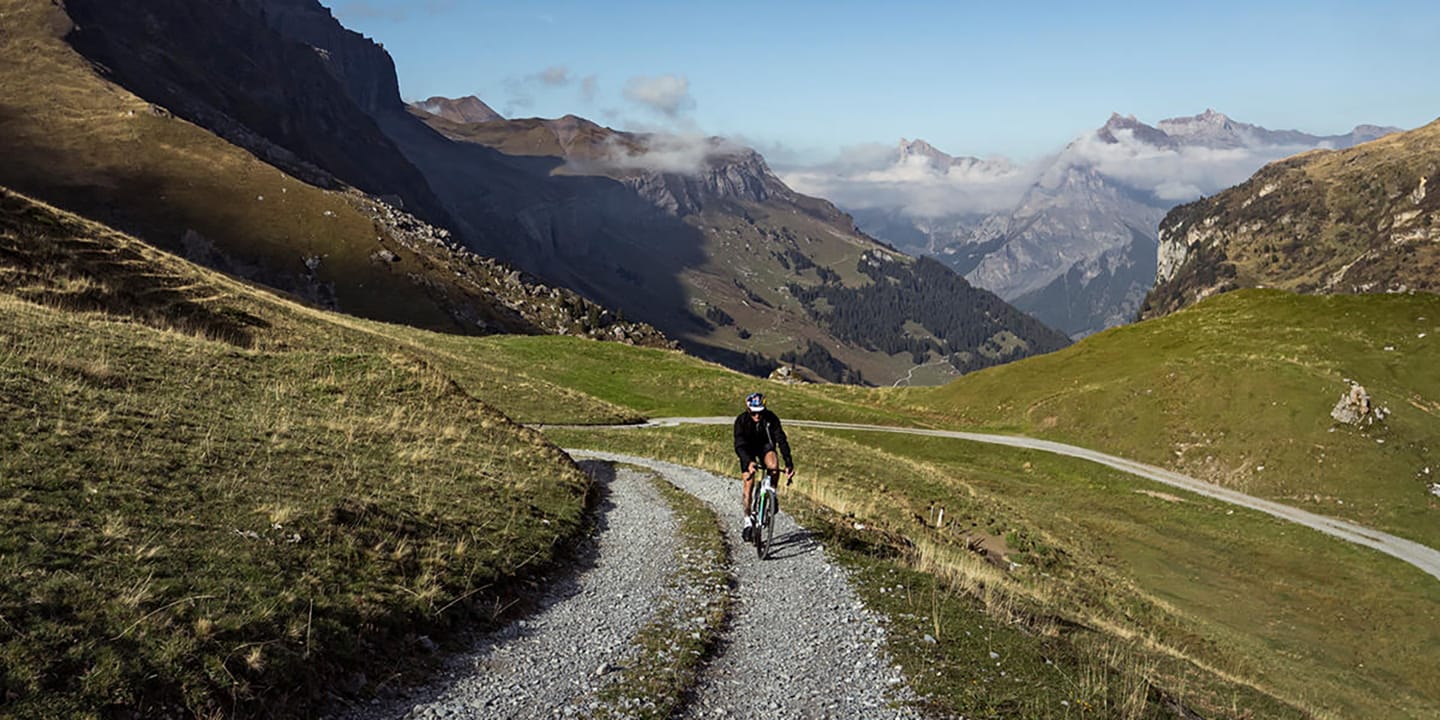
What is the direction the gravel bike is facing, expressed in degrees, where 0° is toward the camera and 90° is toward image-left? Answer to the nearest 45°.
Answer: approximately 0°
